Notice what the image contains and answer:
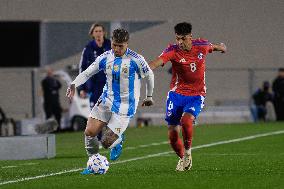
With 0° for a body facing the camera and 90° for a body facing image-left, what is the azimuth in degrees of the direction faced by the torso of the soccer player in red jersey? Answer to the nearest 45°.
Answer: approximately 0°

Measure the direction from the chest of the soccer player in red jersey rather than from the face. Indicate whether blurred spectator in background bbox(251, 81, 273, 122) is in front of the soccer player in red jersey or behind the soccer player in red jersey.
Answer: behind

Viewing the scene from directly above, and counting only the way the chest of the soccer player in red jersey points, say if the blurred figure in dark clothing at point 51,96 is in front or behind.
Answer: behind

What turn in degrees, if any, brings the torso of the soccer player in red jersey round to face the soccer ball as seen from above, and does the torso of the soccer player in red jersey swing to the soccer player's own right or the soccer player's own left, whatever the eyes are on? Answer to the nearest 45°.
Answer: approximately 45° to the soccer player's own right

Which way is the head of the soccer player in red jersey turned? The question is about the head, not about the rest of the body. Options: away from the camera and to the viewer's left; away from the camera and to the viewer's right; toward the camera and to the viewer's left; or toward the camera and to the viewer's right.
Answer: toward the camera and to the viewer's left

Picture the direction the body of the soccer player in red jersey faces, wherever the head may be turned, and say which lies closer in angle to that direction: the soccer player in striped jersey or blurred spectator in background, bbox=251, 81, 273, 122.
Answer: the soccer player in striped jersey

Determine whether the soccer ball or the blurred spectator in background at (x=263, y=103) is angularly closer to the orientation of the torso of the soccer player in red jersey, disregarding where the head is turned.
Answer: the soccer ball

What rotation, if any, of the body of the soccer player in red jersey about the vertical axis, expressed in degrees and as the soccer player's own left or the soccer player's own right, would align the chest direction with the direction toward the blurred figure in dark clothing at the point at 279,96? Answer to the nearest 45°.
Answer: approximately 180°

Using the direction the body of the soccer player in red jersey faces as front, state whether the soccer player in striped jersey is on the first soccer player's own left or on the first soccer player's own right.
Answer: on the first soccer player's own right
